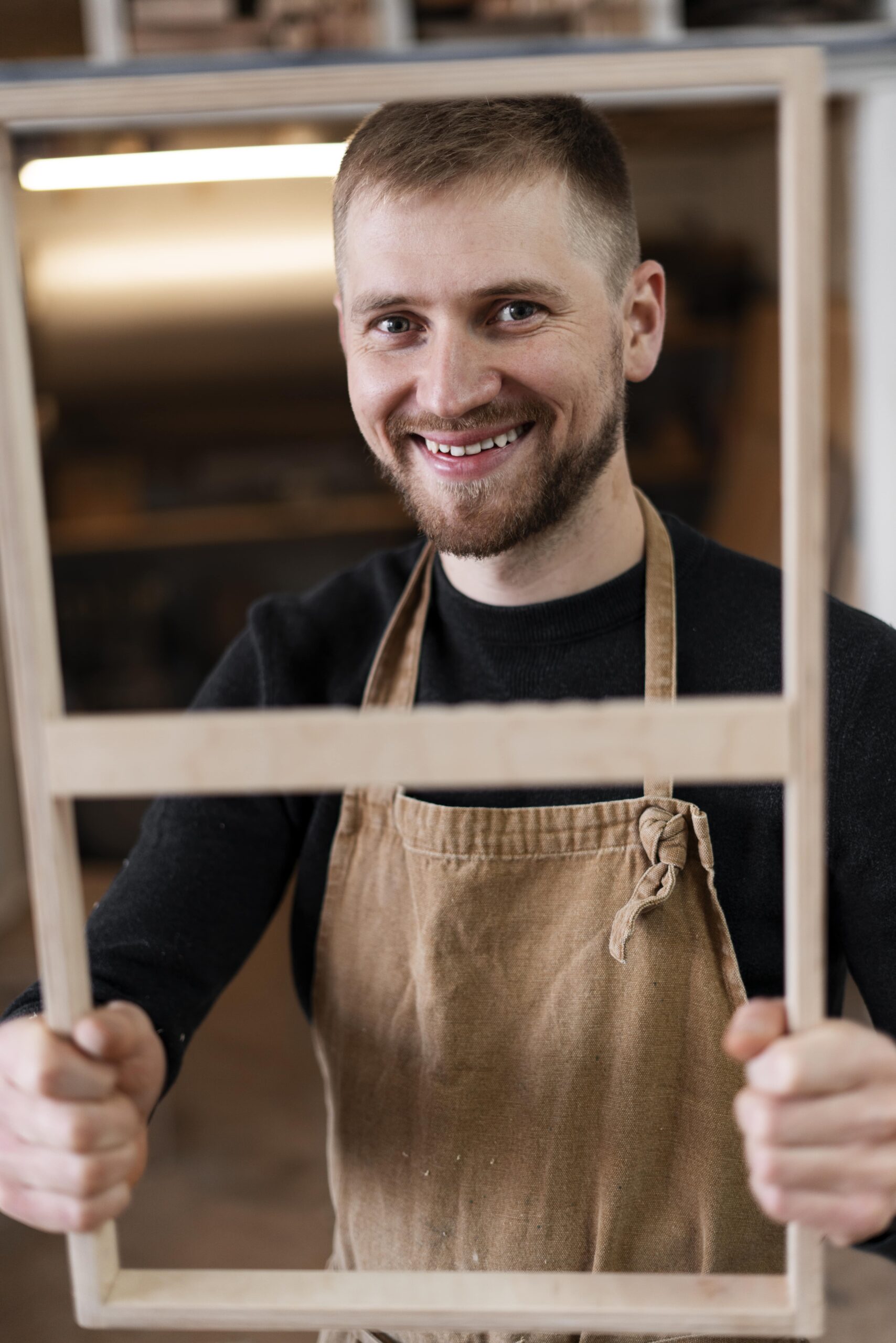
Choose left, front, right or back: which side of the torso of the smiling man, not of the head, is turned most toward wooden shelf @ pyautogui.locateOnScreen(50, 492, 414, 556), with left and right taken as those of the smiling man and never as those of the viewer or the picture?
back

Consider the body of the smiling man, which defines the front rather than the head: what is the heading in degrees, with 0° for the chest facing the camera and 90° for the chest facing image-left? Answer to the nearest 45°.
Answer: approximately 0°

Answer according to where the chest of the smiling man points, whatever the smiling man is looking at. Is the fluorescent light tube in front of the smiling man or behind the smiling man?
behind
